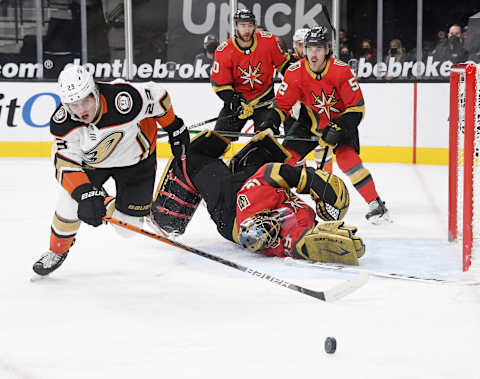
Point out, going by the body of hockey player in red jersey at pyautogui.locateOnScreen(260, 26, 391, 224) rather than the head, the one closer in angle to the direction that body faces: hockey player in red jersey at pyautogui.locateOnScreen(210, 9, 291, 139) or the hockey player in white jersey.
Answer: the hockey player in white jersey

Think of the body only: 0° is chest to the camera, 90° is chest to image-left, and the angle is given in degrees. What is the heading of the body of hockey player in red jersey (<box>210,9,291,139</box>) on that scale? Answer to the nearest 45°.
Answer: approximately 0°

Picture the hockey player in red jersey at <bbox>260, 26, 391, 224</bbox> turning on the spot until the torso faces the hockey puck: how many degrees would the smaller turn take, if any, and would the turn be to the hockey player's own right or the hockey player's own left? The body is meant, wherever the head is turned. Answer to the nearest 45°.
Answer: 0° — they already face it

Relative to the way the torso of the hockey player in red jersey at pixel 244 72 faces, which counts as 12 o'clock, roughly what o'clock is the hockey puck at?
The hockey puck is roughly at 12 o'clock from the hockey player in red jersey.

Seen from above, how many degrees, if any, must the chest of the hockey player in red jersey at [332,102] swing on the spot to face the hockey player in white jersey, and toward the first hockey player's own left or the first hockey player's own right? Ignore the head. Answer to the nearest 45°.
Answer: approximately 45° to the first hockey player's own right

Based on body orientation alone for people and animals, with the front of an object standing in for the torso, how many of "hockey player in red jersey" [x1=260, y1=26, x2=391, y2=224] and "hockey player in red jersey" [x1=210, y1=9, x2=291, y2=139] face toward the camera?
2

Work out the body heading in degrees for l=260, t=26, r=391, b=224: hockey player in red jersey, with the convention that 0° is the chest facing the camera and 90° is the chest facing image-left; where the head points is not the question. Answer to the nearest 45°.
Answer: approximately 0°

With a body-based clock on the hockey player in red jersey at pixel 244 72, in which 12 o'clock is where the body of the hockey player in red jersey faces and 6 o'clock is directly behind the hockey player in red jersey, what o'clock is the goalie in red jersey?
The goalie in red jersey is roughly at 12 o'clock from the hockey player in red jersey.
